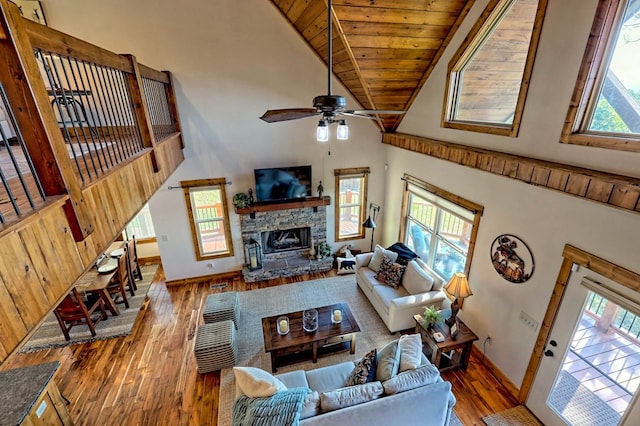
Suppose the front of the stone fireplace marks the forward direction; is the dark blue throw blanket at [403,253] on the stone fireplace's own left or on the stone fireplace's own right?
on the stone fireplace's own left

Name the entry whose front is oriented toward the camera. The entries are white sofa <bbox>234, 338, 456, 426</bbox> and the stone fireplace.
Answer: the stone fireplace

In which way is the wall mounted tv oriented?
toward the camera

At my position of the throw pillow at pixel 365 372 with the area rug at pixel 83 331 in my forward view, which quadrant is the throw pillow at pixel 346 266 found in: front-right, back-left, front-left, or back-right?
front-right

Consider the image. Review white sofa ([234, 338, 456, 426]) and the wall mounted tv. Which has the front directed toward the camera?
the wall mounted tv

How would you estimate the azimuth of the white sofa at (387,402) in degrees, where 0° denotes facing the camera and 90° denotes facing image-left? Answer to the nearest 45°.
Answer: approximately 135°

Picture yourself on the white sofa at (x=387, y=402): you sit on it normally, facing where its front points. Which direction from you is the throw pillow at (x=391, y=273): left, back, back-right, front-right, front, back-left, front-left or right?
front-right

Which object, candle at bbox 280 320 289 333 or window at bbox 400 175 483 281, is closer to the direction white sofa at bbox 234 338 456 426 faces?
the candle

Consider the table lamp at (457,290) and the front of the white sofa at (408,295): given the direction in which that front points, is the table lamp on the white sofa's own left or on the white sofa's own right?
on the white sofa's own left

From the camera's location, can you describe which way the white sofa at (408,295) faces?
facing the viewer and to the left of the viewer

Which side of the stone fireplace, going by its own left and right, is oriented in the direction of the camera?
front

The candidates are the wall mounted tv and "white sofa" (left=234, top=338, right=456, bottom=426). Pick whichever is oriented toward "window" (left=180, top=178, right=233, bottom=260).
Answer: the white sofa

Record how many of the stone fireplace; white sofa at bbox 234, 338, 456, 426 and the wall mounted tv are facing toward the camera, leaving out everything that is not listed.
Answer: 2

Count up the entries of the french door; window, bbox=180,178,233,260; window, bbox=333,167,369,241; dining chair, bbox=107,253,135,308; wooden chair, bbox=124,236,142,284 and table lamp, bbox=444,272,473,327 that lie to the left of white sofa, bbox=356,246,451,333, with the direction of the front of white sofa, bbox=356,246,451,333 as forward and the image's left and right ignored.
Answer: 2

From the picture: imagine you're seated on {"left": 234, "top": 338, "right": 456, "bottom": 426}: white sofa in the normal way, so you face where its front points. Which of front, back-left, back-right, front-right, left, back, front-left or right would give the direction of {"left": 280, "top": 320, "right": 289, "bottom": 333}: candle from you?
front

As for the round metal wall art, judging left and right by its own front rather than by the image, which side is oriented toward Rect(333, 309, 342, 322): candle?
front

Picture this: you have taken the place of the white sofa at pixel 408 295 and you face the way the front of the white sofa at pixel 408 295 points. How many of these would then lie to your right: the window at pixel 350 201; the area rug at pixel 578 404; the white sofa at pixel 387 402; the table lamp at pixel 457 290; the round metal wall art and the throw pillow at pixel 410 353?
1

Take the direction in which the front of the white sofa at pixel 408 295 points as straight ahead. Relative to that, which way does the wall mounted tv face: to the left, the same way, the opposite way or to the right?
to the left
